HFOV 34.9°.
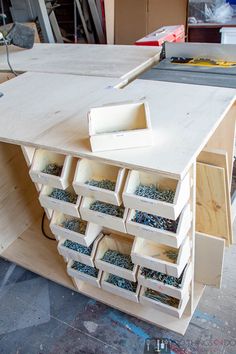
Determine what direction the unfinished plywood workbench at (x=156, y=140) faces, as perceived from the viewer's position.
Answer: facing the viewer and to the left of the viewer

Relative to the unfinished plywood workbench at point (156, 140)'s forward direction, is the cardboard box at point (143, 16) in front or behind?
behind

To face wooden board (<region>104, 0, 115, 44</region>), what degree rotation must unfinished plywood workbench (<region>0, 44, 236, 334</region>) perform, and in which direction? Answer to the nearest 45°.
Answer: approximately 135° to its right

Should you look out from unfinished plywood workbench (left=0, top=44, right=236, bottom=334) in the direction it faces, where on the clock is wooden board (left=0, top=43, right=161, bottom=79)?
The wooden board is roughly at 4 o'clock from the unfinished plywood workbench.

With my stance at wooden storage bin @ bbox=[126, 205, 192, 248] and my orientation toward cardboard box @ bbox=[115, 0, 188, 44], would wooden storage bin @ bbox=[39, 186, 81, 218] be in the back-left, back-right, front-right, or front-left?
front-left
